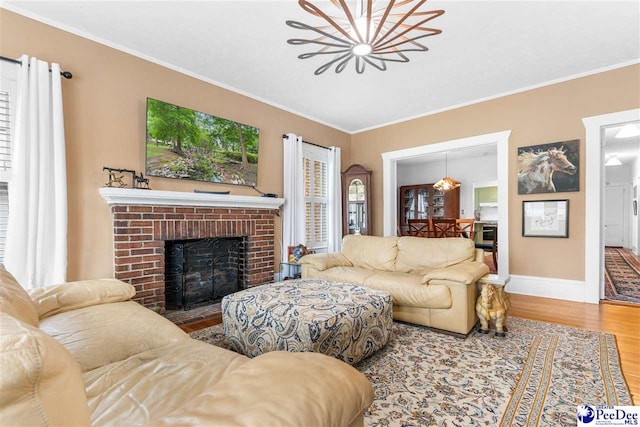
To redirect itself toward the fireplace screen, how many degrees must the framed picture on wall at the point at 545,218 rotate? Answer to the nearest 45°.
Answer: approximately 45° to its right

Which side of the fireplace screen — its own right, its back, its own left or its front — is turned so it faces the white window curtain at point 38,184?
right

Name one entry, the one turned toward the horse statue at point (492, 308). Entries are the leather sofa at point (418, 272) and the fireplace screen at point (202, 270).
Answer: the fireplace screen

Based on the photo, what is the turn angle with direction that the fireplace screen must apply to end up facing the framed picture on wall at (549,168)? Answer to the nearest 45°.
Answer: approximately 45° to its left

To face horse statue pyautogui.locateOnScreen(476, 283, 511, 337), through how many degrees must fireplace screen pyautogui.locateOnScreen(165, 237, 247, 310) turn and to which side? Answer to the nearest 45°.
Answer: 0° — it already faces it

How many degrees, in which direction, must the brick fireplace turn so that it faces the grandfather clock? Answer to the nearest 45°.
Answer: approximately 90° to its left

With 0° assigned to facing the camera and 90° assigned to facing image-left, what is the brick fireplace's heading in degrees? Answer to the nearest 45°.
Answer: approximately 315°

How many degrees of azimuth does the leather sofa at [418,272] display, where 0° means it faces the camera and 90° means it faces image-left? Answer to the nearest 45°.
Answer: approximately 45°

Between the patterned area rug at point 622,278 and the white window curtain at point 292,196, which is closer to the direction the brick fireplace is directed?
the patterned area rug
